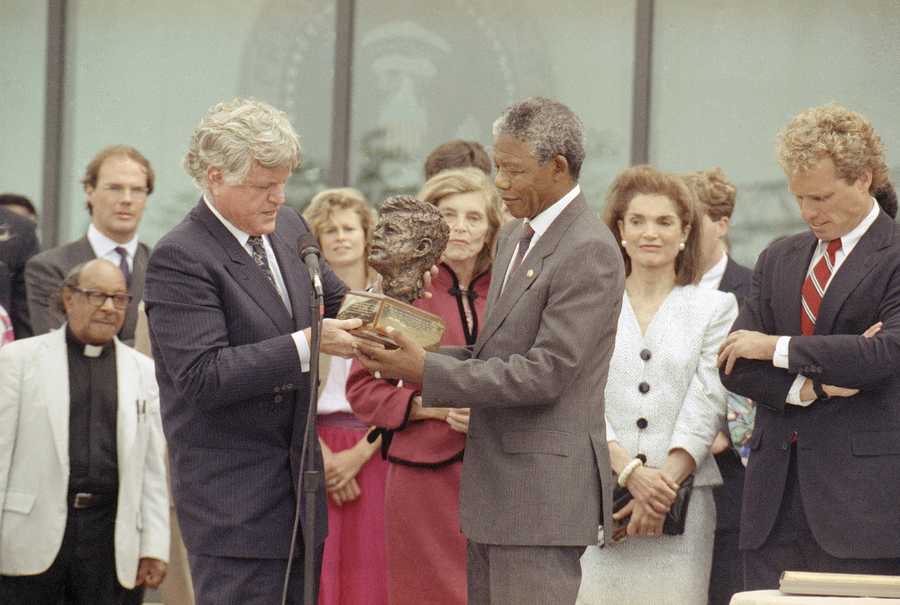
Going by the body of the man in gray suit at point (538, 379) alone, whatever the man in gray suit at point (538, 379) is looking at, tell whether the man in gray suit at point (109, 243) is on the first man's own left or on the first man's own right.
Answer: on the first man's own right

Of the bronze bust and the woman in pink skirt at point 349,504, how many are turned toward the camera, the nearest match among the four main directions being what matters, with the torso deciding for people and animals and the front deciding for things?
1

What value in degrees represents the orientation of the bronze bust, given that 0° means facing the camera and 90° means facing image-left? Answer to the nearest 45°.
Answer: approximately 90°

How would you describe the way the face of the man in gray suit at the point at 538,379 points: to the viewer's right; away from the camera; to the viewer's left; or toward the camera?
to the viewer's left
